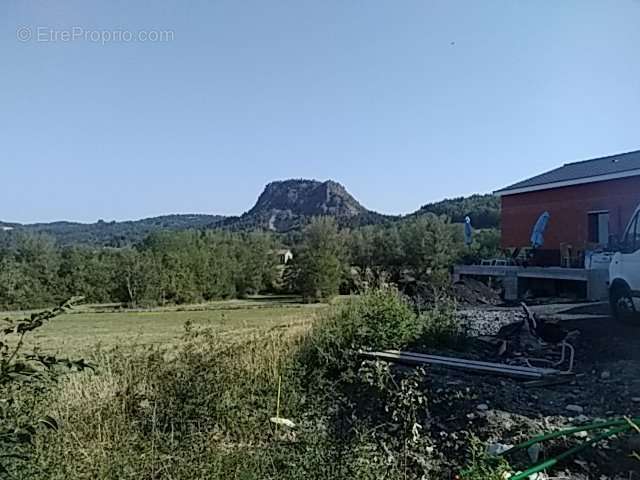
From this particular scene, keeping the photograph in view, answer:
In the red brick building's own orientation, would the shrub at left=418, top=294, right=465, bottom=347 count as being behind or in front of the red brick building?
in front

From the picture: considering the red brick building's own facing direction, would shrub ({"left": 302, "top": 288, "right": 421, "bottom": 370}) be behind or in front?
in front

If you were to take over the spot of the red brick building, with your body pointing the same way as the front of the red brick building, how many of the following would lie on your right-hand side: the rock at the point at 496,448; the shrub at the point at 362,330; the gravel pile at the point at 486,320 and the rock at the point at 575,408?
0

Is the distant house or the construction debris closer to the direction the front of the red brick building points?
the construction debris

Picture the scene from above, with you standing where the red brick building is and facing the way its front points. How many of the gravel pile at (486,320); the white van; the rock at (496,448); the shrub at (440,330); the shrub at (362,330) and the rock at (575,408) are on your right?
0

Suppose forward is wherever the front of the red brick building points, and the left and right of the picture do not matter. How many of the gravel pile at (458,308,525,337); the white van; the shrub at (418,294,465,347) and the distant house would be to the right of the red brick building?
1

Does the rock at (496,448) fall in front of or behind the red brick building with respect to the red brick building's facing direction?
in front

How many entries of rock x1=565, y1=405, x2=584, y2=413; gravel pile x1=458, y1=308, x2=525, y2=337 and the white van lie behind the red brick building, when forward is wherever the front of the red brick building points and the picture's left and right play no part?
0

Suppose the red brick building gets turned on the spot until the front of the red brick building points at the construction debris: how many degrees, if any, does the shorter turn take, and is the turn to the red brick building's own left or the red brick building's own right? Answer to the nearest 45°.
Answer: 0° — it already faces it

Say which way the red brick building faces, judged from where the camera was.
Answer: facing the viewer and to the left of the viewer

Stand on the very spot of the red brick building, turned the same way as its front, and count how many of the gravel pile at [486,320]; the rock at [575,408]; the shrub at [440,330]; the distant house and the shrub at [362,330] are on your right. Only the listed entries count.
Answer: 1

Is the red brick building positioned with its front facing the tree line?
no

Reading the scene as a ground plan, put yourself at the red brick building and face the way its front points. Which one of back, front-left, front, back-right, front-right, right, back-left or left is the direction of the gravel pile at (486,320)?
front-left

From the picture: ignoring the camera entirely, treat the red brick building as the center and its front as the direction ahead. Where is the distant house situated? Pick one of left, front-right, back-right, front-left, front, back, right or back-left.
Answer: right

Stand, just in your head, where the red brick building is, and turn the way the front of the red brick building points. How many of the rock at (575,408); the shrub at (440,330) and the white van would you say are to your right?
0

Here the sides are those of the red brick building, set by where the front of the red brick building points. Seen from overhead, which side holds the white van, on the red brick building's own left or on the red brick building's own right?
on the red brick building's own left
